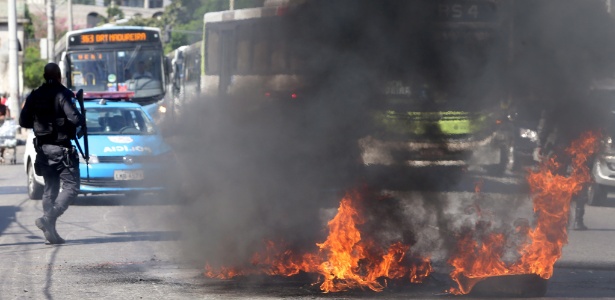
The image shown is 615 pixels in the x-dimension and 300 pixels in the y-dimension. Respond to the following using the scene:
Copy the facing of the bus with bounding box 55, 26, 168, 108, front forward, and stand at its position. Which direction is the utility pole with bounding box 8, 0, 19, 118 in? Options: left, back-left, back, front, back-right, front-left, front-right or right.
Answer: back-right

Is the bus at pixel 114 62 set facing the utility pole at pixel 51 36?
no

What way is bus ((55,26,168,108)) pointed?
toward the camera

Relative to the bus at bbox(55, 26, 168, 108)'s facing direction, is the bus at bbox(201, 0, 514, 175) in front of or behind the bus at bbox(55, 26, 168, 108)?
in front

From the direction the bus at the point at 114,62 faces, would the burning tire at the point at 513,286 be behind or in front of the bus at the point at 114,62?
in front

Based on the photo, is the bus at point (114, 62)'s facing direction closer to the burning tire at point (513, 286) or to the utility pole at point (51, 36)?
the burning tire

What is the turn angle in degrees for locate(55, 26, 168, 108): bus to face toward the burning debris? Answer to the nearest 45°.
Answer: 0° — it already faces it

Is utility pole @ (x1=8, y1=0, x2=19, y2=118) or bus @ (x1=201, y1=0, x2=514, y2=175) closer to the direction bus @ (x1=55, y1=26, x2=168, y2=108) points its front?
the bus

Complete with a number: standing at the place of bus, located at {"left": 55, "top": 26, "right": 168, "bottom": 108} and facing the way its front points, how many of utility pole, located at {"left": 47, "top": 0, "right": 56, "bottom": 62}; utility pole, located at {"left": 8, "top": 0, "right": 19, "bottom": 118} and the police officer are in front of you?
1

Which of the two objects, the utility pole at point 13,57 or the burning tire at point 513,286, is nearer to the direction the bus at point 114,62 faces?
the burning tire

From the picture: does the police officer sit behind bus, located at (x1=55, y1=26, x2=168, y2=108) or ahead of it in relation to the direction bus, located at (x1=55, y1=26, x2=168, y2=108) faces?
ahead

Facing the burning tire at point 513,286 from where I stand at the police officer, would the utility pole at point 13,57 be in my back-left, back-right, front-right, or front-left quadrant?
back-left
